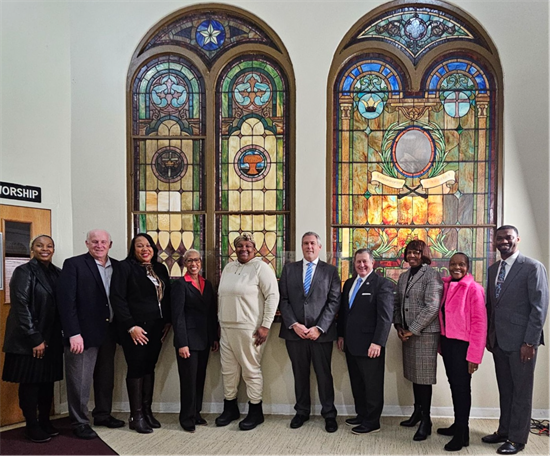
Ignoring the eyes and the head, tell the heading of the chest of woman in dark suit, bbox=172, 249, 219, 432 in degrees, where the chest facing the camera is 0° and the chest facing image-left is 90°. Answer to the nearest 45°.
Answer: approximately 315°

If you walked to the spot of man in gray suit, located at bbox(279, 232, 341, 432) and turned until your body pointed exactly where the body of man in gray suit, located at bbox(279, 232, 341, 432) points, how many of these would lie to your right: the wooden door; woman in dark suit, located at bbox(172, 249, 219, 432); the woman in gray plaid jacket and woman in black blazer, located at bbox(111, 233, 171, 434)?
3

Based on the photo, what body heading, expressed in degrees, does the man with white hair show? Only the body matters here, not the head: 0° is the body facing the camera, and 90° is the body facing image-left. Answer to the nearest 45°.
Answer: approximately 315°

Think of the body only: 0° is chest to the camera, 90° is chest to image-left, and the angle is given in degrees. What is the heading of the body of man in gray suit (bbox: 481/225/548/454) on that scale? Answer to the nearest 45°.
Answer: approximately 45°
